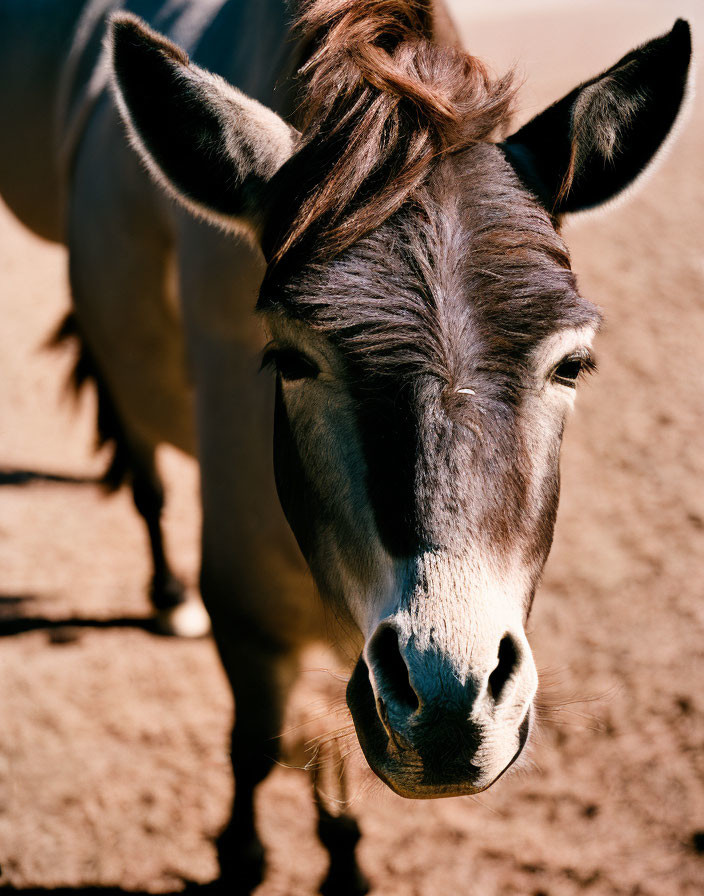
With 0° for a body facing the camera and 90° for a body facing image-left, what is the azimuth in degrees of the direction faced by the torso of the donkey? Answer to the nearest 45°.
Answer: approximately 315°
